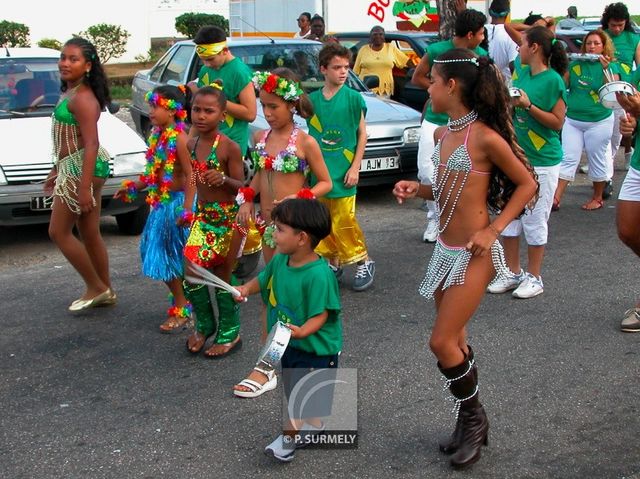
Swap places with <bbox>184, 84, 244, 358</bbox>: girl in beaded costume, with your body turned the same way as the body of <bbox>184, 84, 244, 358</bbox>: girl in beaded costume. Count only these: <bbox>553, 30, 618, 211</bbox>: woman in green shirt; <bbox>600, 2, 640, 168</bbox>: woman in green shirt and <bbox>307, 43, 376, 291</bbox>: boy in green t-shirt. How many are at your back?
3

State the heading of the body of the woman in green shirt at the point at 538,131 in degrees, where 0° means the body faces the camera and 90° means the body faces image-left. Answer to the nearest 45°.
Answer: approximately 45°

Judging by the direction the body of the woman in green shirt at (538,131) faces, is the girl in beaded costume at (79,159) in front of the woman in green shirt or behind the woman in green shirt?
in front

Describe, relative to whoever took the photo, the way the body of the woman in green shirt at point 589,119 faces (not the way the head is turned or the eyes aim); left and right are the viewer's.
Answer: facing the viewer

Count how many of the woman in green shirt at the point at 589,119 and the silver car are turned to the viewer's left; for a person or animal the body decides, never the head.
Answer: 0

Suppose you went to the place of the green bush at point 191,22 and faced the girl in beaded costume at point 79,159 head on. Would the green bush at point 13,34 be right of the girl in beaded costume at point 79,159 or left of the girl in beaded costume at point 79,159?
right

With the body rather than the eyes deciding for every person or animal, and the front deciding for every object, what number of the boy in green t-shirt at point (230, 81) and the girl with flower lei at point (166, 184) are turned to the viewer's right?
0

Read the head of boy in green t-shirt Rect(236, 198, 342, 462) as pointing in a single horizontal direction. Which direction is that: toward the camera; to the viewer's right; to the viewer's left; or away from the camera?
to the viewer's left

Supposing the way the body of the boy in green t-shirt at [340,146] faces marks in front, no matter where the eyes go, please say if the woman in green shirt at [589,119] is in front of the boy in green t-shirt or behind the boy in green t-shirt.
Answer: behind

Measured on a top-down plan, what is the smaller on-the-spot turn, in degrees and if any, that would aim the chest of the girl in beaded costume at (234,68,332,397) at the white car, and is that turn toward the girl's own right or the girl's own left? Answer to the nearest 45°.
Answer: approximately 90° to the girl's own right

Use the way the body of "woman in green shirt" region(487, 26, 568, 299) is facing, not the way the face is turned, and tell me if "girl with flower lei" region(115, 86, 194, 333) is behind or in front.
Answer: in front

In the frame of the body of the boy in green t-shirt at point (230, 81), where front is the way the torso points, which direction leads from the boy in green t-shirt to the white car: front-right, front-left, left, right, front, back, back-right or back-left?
right

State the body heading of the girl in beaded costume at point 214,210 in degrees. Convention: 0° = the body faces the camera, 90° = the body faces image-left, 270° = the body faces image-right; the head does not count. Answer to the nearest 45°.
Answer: approximately 45°

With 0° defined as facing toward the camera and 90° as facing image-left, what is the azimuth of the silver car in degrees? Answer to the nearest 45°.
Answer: approximately 315°

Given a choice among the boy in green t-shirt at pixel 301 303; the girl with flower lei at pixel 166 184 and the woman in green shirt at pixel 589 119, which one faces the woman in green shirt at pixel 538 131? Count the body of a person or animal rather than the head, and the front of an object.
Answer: the woman in green shirt at pixel 589 119
